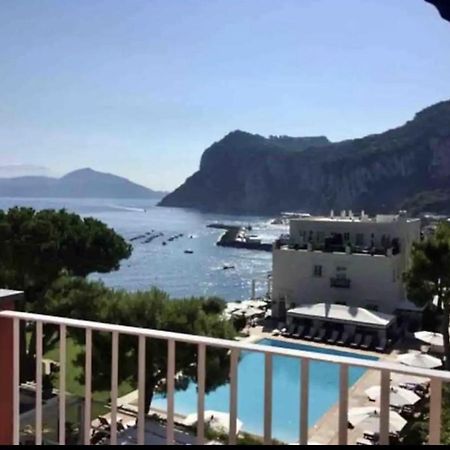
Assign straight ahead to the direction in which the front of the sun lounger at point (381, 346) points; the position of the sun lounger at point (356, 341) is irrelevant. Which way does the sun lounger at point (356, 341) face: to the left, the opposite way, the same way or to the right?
the same way

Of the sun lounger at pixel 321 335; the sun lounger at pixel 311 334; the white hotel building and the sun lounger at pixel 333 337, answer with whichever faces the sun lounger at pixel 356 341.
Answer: the white hotel building

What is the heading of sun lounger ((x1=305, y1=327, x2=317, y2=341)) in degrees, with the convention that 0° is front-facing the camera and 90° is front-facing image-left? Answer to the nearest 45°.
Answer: approximately 45°

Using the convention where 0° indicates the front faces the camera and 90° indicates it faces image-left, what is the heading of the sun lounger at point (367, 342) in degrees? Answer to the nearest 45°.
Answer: approximately 45°

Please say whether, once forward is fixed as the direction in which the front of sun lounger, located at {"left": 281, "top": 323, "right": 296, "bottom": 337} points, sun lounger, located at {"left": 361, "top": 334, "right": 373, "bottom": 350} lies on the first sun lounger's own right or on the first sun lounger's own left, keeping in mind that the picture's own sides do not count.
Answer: on the first sun lounger's own left

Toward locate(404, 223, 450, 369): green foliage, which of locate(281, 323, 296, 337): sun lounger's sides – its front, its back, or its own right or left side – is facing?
left

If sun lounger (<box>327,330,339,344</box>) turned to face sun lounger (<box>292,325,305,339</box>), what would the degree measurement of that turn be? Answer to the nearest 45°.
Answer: approximately 45° to its right

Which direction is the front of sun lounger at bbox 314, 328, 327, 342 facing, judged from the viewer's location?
facing the viewer and to the left of the viewer

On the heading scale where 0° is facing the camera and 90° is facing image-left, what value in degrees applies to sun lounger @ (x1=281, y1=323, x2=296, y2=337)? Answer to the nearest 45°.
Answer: approximately 45°

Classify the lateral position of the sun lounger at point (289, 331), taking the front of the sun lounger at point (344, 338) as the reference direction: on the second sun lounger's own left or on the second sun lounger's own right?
on the second sun lounger's own right

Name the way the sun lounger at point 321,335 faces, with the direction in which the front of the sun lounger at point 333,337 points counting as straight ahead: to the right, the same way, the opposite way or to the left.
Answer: the same way

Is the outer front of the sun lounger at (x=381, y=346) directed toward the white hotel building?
no

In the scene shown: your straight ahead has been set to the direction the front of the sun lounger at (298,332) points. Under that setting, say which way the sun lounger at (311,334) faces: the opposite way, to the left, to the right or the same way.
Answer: the same way

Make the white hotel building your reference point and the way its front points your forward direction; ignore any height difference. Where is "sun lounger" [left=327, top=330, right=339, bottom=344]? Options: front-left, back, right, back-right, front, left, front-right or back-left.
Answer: front

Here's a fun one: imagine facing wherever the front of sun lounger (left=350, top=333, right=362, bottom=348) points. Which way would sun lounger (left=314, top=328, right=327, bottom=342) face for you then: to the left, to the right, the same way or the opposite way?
the same way

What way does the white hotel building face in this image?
toward the camera
